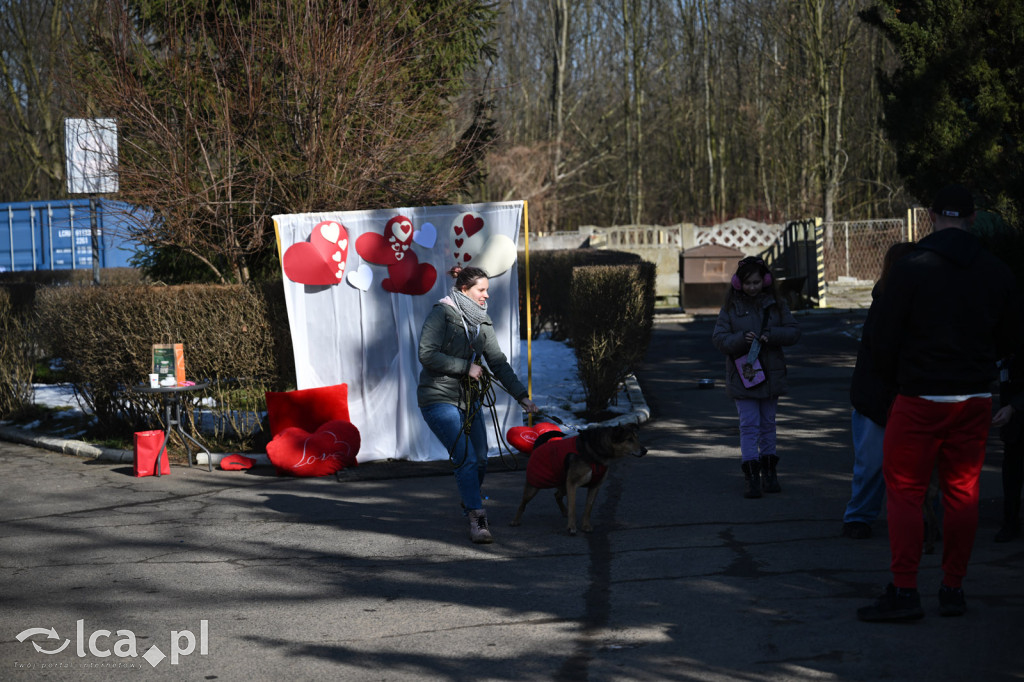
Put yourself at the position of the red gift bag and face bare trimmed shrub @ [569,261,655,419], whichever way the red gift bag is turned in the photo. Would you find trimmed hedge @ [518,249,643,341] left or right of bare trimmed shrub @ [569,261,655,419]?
left

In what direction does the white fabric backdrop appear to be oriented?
toward the camera

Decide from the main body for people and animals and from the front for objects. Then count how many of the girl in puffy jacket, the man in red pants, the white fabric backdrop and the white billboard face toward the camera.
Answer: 3

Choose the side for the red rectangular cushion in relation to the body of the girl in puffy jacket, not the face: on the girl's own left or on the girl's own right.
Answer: on the girl's own right

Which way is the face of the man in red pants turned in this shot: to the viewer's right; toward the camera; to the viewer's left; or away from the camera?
away from the camera

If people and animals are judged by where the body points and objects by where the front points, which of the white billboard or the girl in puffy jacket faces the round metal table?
the white billboard

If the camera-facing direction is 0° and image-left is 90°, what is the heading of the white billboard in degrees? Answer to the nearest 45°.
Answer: approximately 0°

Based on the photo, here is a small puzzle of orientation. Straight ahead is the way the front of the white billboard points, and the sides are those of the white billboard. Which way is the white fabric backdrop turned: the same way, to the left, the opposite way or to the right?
the same way

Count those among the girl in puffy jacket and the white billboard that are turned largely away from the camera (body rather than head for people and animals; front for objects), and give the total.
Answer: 0

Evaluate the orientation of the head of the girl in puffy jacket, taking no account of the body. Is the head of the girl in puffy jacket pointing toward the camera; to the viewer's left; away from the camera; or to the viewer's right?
toward the camera

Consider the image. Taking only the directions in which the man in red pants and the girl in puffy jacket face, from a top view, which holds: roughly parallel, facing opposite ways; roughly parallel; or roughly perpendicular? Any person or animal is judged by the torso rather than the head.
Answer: roughly parallel, facing opposite ways

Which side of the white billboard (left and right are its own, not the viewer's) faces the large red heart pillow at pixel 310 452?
front

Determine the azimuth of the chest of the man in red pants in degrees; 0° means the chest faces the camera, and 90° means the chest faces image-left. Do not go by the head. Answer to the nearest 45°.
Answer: approximately 180°

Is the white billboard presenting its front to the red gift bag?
yes

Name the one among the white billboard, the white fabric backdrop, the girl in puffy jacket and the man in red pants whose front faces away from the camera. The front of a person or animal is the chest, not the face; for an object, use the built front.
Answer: the man in red pants

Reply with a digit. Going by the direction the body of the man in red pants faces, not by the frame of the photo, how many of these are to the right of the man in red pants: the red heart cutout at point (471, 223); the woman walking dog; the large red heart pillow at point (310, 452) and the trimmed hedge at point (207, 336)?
0
